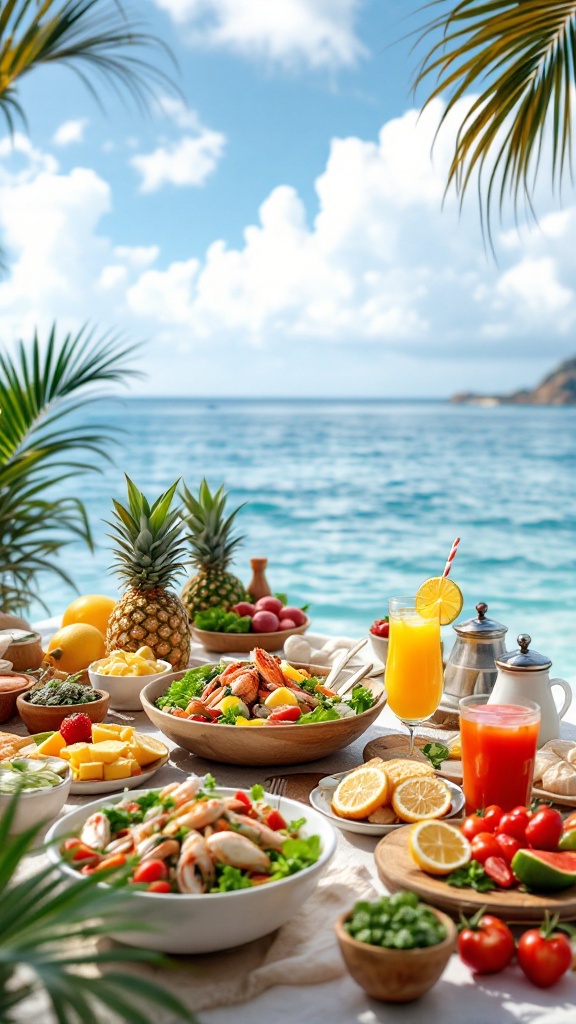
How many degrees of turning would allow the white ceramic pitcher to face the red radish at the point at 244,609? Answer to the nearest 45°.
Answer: approximately 45° to its right

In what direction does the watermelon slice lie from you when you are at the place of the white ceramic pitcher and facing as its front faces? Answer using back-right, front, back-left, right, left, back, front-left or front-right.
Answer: left

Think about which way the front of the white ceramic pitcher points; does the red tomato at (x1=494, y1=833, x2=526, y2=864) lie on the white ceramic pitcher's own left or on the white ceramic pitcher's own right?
on the white ceramic pitcher's own left

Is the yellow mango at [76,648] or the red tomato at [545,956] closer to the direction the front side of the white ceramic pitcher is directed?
the yellow mango

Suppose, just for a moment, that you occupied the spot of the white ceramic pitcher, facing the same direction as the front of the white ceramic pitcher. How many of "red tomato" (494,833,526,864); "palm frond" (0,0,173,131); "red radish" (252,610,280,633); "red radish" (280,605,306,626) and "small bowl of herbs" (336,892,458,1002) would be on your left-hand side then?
2

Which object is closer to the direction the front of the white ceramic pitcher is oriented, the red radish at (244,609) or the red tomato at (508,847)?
the red radish

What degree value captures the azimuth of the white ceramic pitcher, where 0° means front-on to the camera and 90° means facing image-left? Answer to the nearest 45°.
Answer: approximately 90°

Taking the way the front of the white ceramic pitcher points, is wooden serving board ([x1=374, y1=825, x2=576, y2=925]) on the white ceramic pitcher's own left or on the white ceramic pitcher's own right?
on the white ceramic pitcher's own left

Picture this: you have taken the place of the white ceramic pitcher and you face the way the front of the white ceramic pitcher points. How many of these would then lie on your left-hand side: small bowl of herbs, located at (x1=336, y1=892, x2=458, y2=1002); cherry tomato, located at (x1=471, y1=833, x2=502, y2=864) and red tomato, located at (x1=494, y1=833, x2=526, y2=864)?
3

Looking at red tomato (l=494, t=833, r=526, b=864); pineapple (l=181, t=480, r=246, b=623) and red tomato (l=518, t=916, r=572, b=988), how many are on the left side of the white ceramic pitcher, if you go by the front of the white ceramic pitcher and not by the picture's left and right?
2

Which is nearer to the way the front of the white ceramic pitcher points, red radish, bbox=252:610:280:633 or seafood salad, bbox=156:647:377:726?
the seafood salad

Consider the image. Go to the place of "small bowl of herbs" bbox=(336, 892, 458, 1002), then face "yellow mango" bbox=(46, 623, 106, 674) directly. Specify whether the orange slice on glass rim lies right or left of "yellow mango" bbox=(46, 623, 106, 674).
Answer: right

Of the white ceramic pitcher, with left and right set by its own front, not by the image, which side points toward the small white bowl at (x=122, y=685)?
front

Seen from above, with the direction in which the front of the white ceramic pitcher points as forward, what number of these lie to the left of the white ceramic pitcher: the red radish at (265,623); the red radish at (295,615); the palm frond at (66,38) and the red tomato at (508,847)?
1
